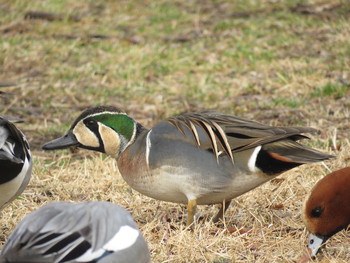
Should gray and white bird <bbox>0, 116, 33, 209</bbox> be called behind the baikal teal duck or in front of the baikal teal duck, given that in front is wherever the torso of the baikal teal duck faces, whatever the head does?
in front

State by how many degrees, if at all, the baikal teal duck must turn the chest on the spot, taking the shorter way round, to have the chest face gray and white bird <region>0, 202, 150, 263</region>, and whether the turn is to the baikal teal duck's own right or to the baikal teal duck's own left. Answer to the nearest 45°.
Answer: approximately 45° to the baikal teal duck's own left

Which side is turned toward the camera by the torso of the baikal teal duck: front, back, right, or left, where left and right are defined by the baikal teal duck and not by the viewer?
left

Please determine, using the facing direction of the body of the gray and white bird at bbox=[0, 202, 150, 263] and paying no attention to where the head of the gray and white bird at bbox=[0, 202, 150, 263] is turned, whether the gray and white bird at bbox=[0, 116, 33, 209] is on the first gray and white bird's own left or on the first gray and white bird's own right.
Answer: on the first gray and white bird's own left
